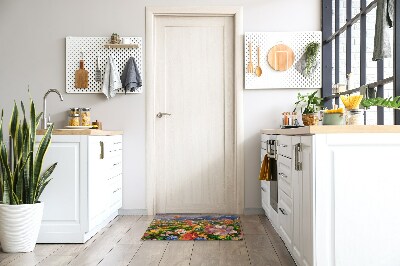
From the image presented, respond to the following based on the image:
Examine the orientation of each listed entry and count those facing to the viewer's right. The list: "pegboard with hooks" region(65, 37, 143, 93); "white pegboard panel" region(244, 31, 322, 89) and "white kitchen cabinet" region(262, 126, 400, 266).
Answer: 0

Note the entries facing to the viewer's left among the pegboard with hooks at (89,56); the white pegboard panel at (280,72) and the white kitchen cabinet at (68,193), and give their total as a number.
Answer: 0

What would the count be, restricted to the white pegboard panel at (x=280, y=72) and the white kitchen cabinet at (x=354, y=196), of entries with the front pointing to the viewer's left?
1

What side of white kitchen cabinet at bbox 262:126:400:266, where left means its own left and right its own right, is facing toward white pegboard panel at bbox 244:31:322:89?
right

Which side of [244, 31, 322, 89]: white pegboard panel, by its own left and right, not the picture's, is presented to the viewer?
front
